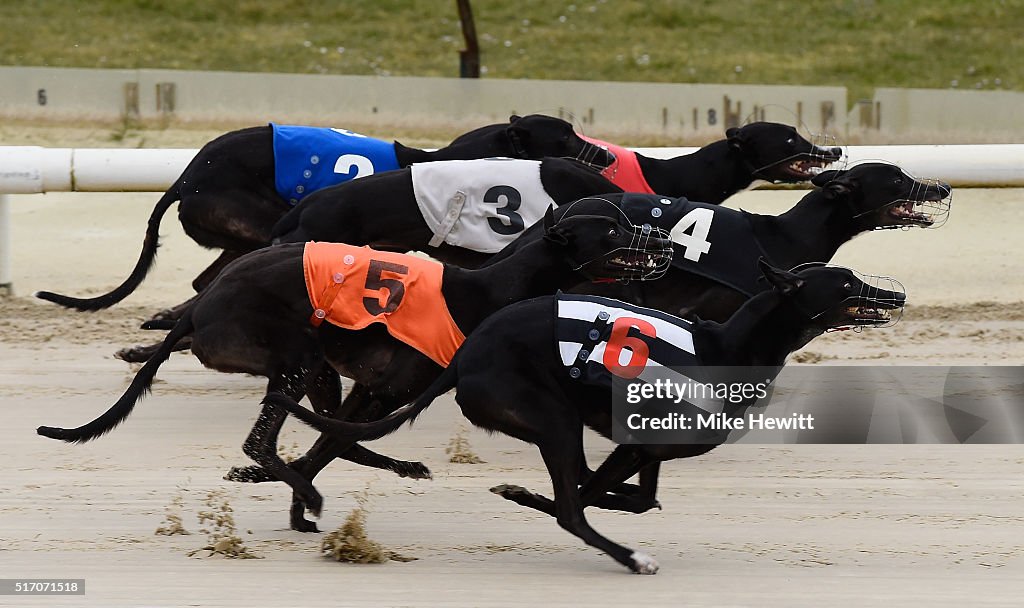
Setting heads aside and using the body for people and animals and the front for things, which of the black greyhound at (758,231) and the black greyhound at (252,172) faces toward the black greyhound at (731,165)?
the black greyhound at (252,172)

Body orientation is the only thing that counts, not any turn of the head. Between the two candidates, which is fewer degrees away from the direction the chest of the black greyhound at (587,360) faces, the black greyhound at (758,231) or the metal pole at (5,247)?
the black greyhound

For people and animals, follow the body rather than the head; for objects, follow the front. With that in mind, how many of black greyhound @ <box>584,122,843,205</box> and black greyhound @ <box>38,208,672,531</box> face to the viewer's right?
2

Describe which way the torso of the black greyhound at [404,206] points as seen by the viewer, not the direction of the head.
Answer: to the viewer's right

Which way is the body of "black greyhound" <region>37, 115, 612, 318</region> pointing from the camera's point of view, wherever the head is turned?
to the viewer's right

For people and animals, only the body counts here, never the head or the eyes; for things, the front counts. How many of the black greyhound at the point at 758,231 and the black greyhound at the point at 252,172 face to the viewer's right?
2

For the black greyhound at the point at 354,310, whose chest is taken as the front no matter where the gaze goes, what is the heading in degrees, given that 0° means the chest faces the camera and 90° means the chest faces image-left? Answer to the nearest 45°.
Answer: approximately 270°

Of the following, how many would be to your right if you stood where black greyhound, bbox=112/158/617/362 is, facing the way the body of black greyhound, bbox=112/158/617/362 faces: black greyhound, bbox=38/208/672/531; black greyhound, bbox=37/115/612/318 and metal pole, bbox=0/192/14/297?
1

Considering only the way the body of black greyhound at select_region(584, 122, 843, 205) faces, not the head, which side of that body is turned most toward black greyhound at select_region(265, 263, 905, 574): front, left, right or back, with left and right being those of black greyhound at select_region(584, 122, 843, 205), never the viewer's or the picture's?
right

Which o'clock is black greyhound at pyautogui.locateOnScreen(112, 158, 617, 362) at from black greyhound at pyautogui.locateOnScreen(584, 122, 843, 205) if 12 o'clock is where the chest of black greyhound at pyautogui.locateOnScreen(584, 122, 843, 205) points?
black greyhound at pyautogui.locateOnScreen(112, 158, 617, 362) is roughly at 5 o'clock from black greyhound at pyautogui.locateOnScreen(584, 122, 843, 205).

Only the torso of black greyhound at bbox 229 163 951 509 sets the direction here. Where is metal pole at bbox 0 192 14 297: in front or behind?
behind

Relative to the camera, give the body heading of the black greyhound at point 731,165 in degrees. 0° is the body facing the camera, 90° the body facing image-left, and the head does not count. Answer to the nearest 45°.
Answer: approximately 270°
